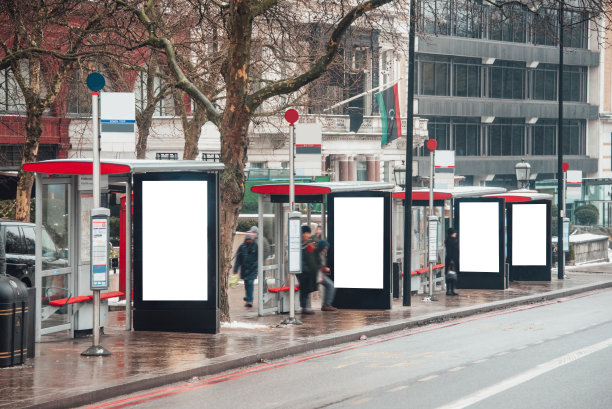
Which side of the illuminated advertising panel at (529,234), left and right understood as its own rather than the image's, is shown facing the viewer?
front

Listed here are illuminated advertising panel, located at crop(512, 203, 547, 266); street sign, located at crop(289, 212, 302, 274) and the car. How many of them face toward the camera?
2

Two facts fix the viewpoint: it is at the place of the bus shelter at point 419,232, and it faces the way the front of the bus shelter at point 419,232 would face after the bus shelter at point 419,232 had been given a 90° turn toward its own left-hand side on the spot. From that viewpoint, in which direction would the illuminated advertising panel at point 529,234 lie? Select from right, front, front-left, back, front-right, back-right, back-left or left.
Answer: front

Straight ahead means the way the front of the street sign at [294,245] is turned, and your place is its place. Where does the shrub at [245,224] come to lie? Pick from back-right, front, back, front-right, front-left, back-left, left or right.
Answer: back

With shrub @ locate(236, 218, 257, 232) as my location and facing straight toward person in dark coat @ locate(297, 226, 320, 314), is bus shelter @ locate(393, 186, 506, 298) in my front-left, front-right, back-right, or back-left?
front-left

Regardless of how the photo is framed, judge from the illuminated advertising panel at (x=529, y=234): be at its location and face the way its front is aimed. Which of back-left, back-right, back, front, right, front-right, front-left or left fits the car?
front-right

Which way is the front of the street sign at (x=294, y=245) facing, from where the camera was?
facing the viewer

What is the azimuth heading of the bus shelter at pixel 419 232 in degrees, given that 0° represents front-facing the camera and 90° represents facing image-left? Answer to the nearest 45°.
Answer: approximately 315°
